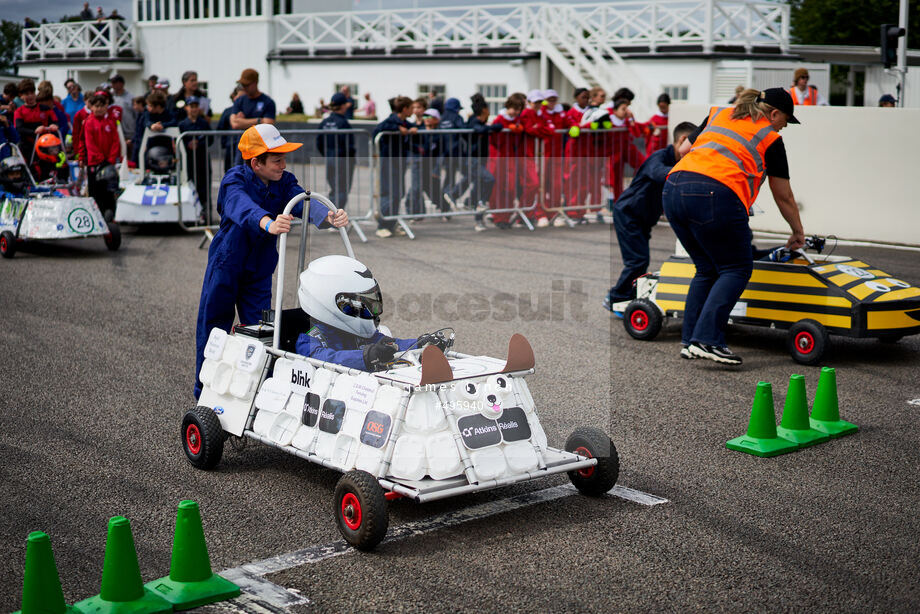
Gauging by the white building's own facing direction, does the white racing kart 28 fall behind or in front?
in front

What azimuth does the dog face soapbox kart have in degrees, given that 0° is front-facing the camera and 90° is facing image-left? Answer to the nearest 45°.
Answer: approximately 315°

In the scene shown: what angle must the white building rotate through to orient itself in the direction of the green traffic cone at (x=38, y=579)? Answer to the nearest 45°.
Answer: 0° — it already faces it

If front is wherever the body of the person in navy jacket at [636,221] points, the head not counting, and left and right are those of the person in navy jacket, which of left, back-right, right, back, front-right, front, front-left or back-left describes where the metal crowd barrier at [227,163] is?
back-left

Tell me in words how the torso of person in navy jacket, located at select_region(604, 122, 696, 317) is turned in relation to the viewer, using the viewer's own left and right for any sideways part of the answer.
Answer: facing to the right of the viewer

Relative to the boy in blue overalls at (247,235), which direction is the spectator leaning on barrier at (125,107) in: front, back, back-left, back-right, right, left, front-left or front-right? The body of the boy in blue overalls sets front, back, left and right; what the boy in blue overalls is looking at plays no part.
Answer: back-left

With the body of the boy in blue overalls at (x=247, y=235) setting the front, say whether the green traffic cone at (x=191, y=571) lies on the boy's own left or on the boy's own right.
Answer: on the boy's own right

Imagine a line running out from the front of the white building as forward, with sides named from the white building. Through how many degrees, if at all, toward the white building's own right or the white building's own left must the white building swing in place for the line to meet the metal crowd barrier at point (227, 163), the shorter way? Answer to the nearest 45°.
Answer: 0° — it already faces it

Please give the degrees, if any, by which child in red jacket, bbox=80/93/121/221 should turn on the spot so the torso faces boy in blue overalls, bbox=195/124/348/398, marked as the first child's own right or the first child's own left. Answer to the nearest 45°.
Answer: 0° — they already face them

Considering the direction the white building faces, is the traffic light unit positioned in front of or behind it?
in front
